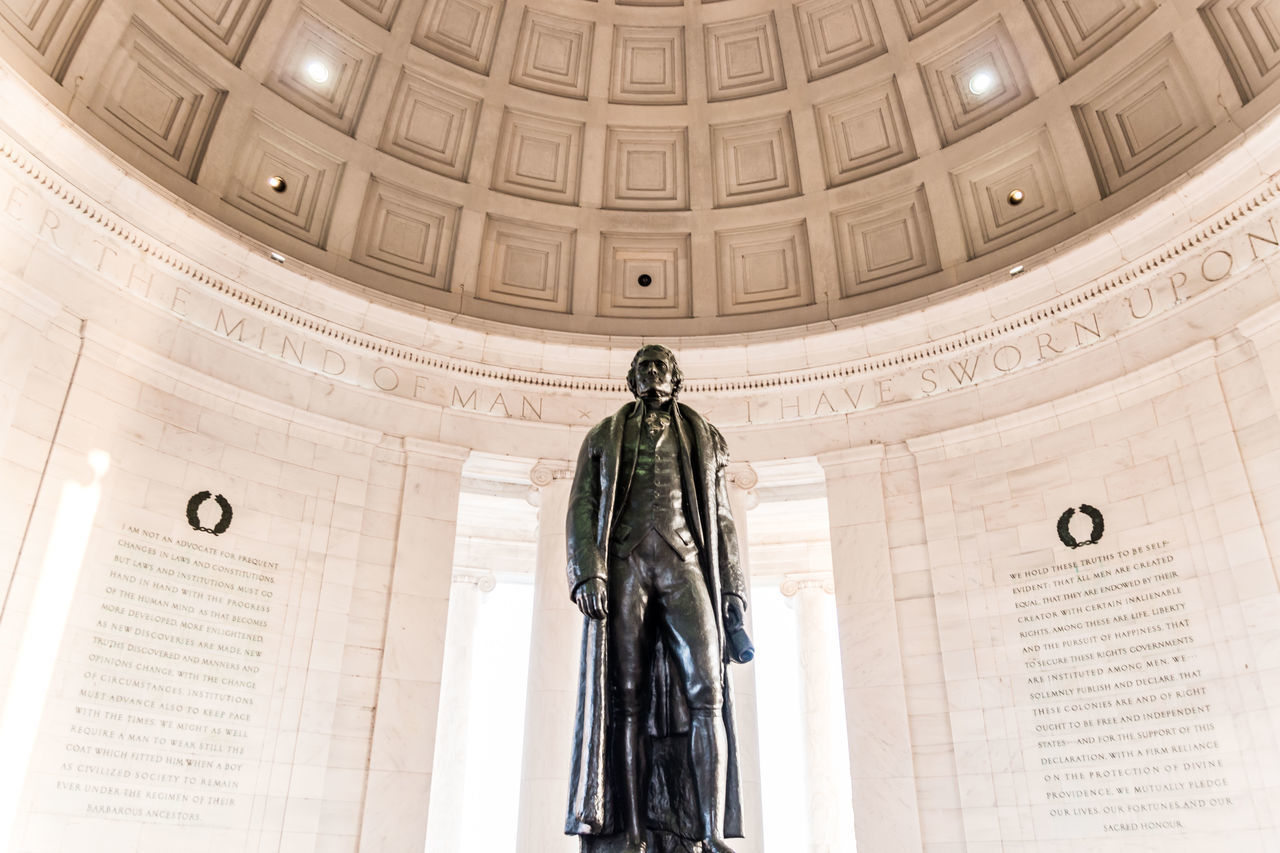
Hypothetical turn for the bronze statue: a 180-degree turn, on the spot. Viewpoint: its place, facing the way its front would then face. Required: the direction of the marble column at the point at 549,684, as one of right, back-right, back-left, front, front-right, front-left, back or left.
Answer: front

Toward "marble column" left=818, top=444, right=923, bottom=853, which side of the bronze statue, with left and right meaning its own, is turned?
back

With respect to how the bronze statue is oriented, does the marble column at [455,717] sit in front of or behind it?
behind

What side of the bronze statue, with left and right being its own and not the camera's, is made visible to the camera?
front

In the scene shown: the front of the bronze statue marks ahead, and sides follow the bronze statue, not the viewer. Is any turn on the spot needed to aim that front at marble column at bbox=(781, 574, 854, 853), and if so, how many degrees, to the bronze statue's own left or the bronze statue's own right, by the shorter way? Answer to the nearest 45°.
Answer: approximately 180°

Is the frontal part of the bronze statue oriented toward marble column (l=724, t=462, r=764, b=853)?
no

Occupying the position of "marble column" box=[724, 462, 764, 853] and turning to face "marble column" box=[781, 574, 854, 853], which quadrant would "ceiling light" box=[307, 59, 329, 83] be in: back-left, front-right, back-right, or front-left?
back-left

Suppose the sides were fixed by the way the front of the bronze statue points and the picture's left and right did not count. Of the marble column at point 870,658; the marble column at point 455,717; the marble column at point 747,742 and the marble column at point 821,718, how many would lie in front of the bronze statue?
0
